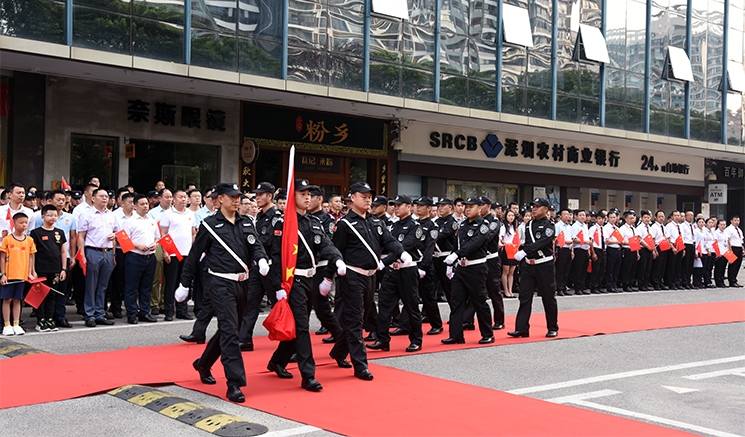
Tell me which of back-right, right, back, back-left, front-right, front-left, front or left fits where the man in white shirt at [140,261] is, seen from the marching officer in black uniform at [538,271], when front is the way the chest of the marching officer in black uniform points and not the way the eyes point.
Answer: front-right

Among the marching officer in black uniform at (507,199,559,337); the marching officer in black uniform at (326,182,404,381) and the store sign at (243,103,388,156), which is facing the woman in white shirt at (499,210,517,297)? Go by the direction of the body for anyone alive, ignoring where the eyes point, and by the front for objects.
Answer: the store sign

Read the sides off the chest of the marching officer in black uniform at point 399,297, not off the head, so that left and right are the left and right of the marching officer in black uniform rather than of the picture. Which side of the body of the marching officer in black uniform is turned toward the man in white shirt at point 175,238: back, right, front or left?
right

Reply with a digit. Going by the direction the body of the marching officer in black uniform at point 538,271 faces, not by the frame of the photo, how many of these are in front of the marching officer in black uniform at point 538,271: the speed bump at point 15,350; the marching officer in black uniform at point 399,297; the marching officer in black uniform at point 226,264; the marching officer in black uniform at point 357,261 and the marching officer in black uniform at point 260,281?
5

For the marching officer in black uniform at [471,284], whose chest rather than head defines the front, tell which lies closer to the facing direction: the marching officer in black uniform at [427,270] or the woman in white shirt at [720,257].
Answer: the marching officer in black uniform

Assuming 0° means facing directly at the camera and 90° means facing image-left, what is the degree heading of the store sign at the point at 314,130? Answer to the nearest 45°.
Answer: approximately 315°

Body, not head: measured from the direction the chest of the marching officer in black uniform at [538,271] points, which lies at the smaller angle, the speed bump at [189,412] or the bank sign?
the speed bump

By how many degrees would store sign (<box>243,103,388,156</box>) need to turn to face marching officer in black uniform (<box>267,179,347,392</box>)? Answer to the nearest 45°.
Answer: approximately 45° to its right

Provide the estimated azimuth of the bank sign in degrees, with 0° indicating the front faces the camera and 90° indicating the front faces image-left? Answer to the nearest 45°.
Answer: approximately 315°

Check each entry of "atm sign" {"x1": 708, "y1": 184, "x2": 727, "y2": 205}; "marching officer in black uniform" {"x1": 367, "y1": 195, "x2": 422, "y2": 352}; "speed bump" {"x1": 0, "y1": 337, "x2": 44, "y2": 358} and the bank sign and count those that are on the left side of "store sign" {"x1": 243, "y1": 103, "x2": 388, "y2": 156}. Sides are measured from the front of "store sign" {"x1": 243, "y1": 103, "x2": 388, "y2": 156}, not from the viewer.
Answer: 2
